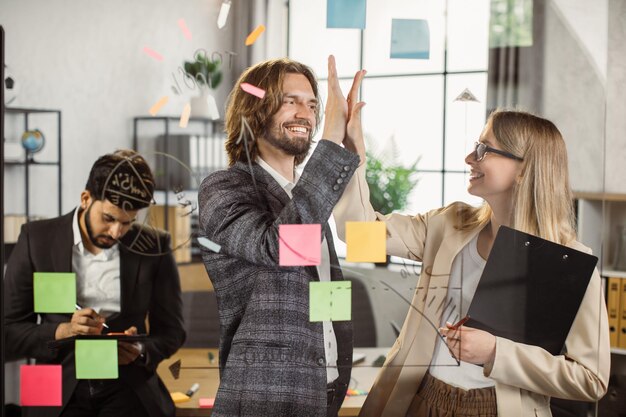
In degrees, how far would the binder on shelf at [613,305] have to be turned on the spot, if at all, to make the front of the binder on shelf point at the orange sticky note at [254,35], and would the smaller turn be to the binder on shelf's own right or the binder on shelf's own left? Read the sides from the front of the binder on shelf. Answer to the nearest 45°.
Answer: approximately 45° to the binder on shelf's own right

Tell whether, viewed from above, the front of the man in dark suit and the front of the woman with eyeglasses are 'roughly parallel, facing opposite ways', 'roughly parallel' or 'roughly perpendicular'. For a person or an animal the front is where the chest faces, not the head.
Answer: roughly perpendicular

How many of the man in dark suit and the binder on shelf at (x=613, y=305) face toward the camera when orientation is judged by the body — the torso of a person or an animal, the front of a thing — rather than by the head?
2

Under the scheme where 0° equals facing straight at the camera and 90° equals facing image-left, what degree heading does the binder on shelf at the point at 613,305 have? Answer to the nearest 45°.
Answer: approximately 0°

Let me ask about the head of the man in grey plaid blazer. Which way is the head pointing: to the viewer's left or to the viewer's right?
to the viewer's right
